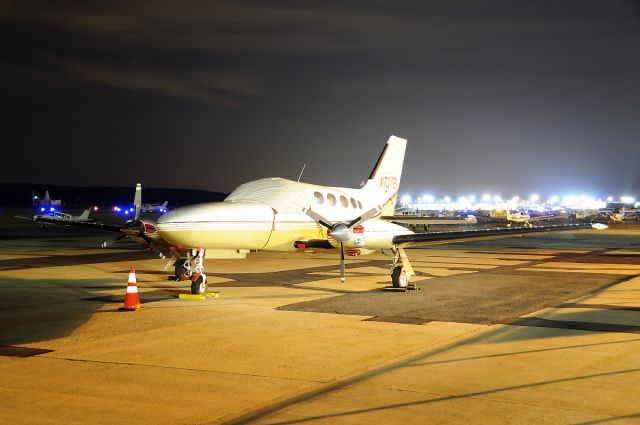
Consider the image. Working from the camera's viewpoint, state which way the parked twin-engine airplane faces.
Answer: facing the viewer and to the left of the viewer

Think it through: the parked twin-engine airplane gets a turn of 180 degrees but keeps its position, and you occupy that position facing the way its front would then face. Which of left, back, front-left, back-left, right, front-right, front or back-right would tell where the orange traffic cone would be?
back
